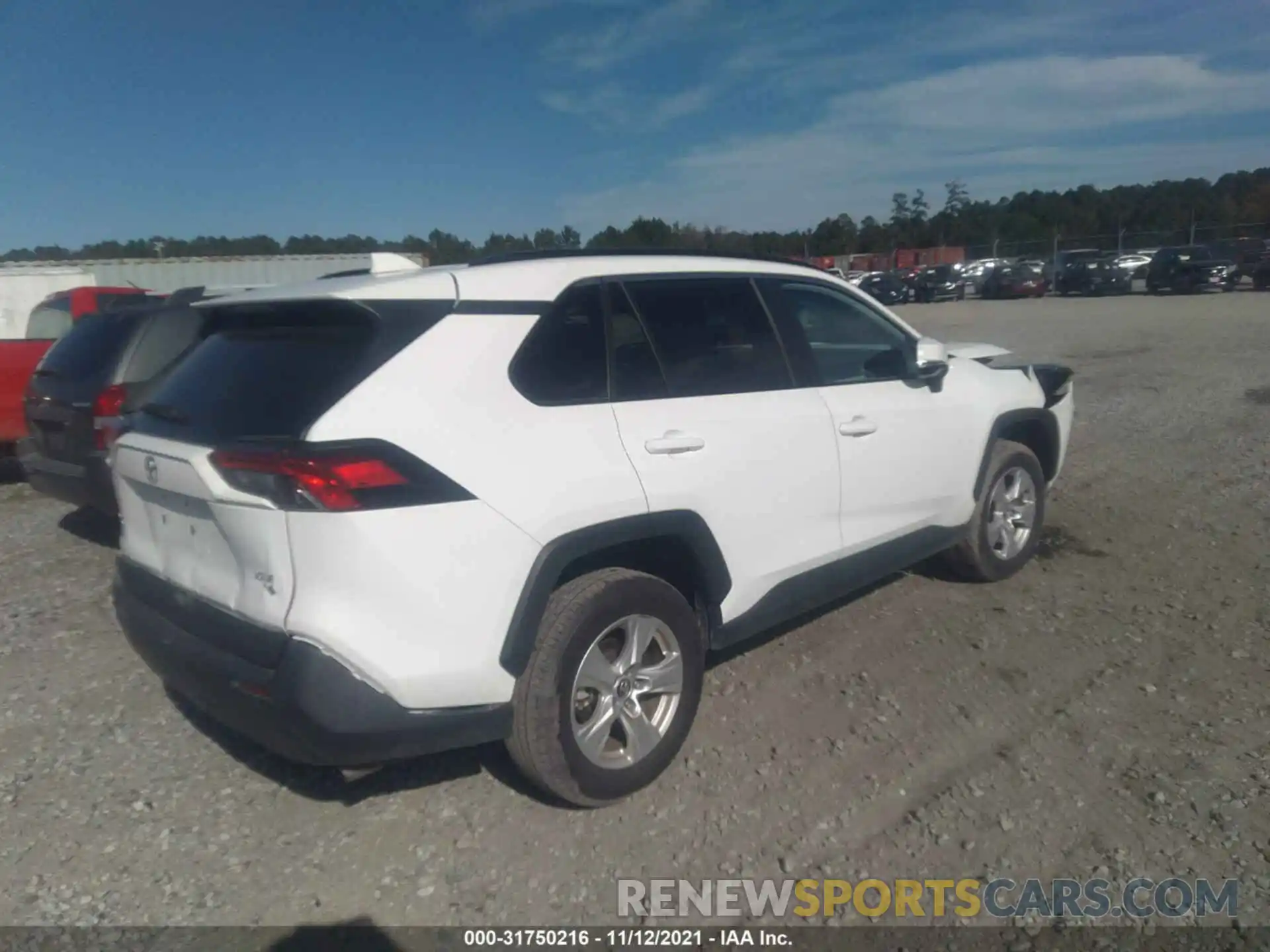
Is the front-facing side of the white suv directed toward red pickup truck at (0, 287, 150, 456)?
no

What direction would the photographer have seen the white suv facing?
facing away from the viewer and to the right of the viewer
